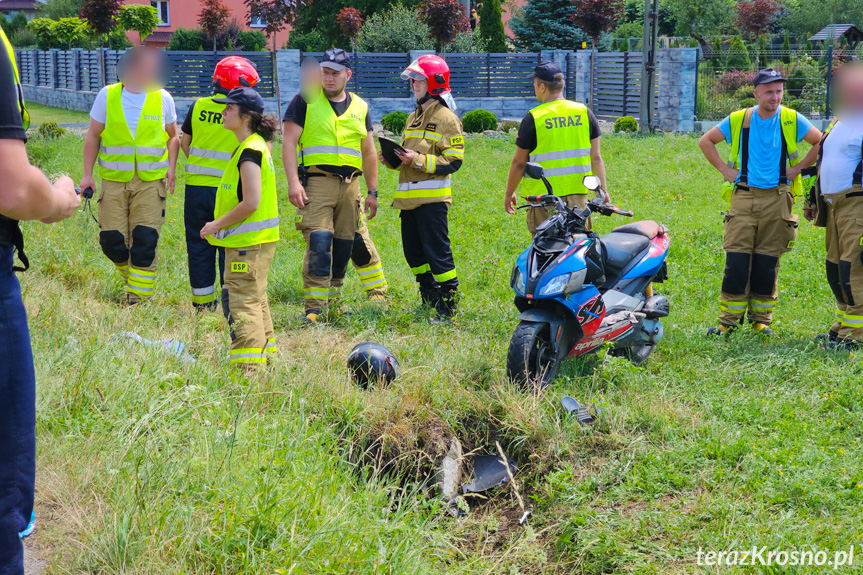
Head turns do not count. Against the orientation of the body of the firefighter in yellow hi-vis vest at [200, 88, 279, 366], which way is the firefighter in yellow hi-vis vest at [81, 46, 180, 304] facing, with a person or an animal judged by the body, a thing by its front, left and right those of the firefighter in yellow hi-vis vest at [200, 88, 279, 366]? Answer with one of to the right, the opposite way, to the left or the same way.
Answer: to the left

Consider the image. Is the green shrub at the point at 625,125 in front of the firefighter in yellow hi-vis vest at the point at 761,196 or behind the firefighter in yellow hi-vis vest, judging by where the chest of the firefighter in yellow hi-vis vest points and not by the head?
behind

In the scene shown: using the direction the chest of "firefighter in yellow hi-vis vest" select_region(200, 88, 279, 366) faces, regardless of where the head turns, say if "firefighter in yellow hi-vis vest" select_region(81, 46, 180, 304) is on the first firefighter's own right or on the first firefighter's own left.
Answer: on the first firefighter's own right

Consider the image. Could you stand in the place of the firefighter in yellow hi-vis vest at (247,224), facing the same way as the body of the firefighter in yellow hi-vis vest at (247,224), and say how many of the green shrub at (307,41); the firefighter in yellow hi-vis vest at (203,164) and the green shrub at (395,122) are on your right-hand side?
3

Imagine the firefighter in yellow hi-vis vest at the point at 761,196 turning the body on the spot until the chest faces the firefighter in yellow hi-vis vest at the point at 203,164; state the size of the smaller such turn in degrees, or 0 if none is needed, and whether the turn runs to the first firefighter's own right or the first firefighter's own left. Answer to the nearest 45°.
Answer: approximately 90° to the first firefighter's own right

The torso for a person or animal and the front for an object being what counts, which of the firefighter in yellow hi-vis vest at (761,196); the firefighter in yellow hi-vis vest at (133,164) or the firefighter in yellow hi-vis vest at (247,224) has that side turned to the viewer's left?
the firefighter in yellow hi-vis vest at (247,224)

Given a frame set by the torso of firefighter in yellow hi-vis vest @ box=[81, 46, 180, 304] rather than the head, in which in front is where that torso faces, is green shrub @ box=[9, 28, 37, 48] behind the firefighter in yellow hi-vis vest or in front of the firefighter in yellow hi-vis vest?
behind

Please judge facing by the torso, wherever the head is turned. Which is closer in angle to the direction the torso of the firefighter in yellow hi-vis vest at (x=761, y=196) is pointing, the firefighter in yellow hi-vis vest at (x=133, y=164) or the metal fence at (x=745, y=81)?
the firefighter in yellow hi-vis vest

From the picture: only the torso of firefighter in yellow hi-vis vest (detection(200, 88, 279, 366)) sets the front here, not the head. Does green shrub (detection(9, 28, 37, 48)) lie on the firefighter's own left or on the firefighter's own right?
on the firefighter's own right

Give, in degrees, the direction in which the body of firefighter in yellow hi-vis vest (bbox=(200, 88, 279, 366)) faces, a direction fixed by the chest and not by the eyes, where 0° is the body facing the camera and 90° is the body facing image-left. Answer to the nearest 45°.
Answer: approximately 90°
